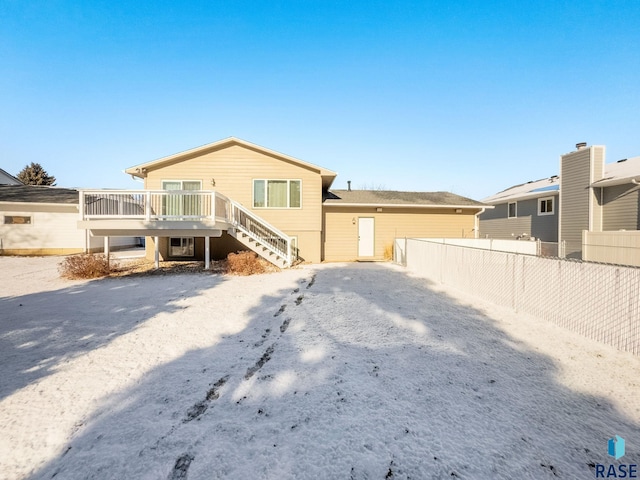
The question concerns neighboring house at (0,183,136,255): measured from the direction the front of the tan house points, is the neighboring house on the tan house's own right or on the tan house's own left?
on the tan house's own left

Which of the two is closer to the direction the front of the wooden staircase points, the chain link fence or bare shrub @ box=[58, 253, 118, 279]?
the chain link fence

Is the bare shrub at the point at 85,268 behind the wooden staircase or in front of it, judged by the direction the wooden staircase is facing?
behind

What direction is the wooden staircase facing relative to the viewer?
to the viewer's right

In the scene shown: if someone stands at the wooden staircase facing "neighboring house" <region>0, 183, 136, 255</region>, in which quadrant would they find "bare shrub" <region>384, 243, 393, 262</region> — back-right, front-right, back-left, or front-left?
back-right

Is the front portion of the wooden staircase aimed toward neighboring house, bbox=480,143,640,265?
yes

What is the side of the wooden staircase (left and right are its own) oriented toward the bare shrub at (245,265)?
right

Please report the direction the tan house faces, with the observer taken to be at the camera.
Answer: facing away from the viewer

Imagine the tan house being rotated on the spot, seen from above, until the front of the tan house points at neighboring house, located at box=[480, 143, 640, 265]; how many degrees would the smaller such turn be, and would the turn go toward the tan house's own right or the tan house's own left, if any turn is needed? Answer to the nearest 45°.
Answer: approximately 90° to the tan house's own right

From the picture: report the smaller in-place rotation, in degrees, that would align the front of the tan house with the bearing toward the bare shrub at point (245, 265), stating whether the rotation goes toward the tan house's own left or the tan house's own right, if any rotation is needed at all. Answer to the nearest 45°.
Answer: approximately 180°

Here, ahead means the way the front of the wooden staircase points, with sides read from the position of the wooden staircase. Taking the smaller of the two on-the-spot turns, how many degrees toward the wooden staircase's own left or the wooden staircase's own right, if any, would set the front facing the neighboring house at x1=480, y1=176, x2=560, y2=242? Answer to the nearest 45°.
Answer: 0° — it already faces it
